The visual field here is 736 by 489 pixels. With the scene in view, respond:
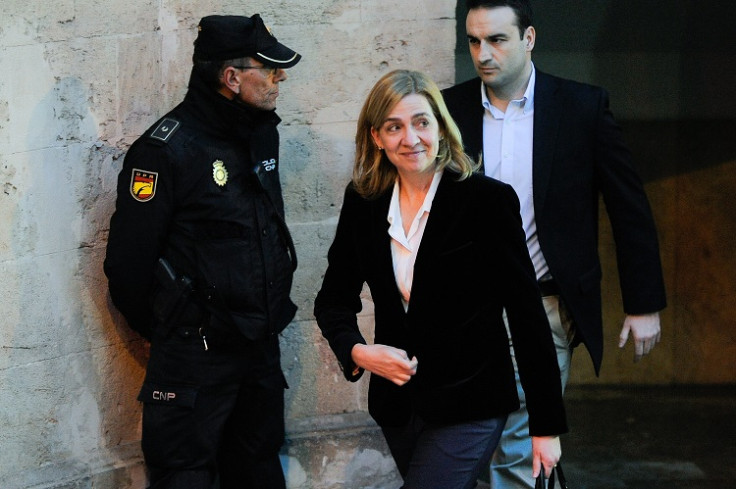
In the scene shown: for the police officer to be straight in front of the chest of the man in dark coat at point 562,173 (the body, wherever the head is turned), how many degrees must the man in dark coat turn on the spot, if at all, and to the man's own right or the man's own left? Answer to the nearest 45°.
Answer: approximately 45° to the man's own right

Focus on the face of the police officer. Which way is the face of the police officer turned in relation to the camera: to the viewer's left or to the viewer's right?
to the viewer's right

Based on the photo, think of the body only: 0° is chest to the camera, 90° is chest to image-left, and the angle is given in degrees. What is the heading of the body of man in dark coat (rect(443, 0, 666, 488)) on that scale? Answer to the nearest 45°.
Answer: approximately 45°

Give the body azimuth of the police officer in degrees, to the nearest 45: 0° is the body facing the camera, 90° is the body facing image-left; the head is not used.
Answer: approximately 315°

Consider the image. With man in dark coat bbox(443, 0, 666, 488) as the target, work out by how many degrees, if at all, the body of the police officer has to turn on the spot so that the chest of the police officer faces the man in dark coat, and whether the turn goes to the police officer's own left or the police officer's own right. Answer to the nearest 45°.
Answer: approximately 45° to the police officer's own left
